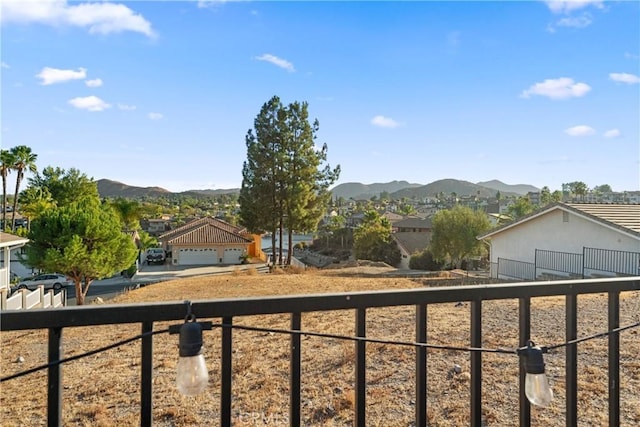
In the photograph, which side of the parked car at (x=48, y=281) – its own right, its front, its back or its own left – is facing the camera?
left

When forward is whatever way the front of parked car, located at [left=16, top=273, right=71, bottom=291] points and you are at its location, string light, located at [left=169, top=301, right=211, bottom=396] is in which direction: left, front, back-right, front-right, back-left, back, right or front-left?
left

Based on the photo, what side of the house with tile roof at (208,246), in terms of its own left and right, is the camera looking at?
front

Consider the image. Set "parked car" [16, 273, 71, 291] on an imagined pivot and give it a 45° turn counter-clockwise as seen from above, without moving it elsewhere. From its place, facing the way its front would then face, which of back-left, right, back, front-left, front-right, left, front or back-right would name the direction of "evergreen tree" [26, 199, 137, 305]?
front-left

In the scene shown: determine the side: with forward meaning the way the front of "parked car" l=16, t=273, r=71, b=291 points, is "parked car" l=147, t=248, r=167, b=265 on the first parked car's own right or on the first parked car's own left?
on the first parked car's own right

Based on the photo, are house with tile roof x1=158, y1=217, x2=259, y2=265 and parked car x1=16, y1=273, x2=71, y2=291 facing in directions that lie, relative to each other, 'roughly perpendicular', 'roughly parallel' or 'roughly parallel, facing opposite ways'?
roughly perpendicular

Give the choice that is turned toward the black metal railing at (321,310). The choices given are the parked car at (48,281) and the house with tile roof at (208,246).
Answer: the house with tile roof

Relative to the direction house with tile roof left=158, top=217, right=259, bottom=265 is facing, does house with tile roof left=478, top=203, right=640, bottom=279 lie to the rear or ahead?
ahead

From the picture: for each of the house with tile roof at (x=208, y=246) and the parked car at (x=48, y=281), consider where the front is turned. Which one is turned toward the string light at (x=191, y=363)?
the house with tile roof

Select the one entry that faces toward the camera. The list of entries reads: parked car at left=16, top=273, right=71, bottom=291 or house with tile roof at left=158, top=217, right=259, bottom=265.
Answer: the house with tile roof

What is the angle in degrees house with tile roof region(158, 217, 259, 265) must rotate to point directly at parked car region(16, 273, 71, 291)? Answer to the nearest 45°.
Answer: approximately 45° to its right
